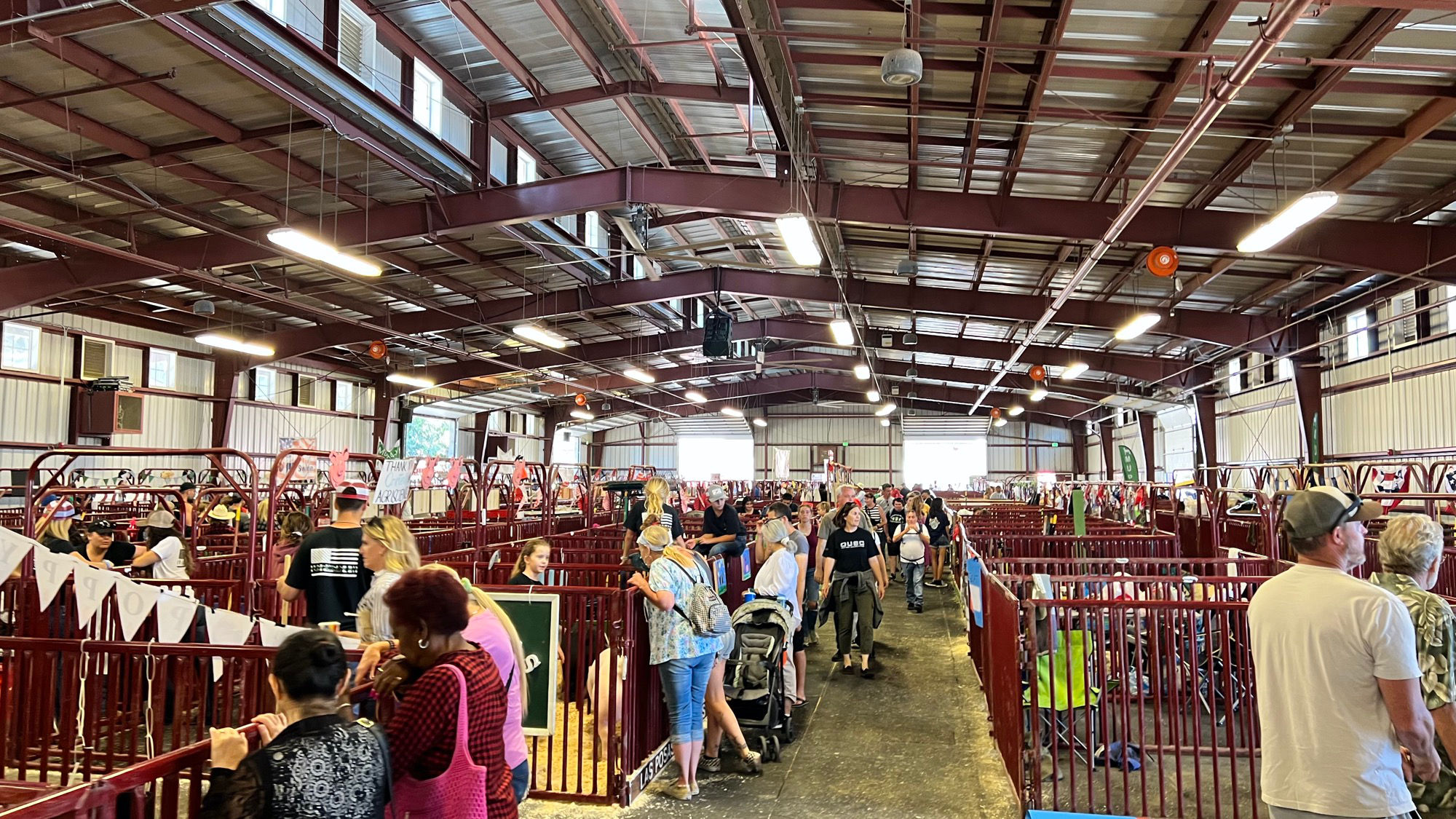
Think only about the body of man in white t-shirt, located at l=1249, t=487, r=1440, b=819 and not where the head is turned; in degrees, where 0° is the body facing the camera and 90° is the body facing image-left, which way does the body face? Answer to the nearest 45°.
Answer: approximately 225°

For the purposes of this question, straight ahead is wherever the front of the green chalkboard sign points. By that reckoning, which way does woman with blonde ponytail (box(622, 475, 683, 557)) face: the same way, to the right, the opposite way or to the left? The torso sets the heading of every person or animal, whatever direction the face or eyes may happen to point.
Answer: the opposite way

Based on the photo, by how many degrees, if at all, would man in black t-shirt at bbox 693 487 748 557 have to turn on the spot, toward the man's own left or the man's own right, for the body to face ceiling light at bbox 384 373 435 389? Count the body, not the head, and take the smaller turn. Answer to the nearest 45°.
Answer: approximately 90° to the man's own right

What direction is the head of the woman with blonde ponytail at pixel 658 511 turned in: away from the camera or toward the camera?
away from the camera

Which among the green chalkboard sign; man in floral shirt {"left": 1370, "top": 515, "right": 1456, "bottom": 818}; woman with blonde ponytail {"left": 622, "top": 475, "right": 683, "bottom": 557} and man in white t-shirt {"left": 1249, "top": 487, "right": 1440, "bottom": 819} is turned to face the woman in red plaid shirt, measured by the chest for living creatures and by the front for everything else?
the green chalkboard sign

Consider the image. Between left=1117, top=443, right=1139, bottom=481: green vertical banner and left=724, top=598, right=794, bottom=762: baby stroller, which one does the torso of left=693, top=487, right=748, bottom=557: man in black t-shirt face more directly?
the baby stroller

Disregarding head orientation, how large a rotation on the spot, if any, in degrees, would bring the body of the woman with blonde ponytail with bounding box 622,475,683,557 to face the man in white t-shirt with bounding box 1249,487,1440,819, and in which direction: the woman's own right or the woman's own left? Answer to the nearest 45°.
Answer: approximately 180°

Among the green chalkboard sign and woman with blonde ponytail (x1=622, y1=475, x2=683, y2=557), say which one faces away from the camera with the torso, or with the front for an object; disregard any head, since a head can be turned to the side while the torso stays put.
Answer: the woman with blonde ponytail

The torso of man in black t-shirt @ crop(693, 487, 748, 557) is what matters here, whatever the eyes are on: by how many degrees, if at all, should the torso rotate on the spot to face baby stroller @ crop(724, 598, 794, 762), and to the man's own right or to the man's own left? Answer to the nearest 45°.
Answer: approximately 45° to the man's own left

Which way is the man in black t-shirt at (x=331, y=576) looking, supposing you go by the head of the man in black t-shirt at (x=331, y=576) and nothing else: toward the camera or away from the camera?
away from the camera

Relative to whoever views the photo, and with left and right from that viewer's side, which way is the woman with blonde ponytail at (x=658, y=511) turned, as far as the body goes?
facing away from the viewer

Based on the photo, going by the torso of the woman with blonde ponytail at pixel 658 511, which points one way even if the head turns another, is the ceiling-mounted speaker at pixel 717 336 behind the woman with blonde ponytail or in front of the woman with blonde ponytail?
in front
